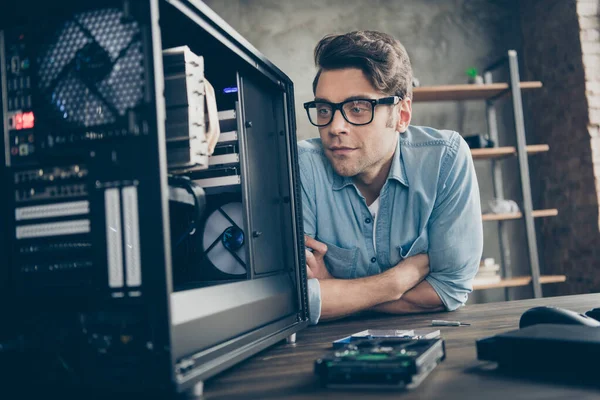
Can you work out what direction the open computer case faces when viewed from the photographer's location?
facing away from the viewer and to the right of the viewer

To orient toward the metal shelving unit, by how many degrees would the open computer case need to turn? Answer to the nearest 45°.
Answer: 0° — it already faces it

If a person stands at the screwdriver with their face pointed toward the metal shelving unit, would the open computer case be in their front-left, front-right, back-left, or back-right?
back-left
